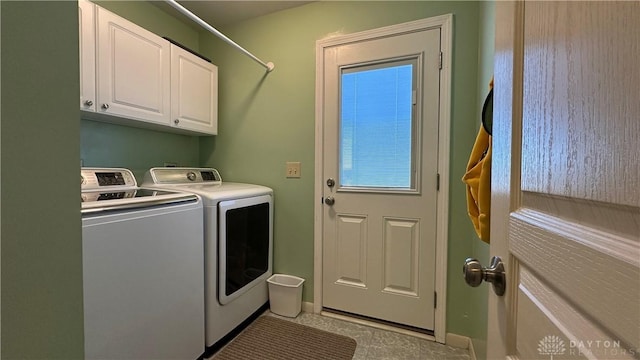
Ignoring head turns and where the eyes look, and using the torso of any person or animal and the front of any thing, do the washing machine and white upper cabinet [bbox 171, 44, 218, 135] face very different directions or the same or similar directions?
same or similar directions

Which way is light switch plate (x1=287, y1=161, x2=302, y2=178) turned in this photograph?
toward the camera

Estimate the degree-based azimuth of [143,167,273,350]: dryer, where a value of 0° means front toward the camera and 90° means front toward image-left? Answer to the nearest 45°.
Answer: approximately 315°

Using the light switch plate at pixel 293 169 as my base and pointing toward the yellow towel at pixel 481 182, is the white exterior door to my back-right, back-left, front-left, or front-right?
front-left

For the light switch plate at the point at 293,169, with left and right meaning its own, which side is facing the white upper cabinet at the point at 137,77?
right

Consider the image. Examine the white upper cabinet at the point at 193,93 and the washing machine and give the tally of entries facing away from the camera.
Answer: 0

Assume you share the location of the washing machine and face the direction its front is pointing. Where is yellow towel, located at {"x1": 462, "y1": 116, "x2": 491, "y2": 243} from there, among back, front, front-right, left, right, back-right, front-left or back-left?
front

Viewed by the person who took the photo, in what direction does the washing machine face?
facing the viewer and to the right of the viewer

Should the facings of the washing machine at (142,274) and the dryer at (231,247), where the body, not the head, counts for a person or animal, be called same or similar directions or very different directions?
same or similar directions

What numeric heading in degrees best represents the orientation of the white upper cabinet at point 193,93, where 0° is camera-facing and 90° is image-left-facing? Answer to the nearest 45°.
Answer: approximately 315°
